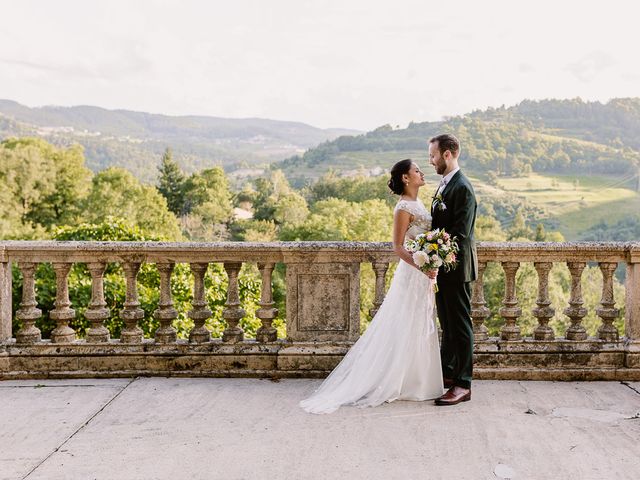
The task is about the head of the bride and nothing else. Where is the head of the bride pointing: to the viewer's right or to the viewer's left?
to the viewer's right

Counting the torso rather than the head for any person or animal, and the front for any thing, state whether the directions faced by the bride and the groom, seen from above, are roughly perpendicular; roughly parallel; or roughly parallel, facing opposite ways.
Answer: roughly parallel, facing opposite ways

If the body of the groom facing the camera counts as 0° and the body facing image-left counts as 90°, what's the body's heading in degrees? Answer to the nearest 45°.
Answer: approximately 90°

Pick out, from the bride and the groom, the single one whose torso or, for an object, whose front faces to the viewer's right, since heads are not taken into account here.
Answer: the bride

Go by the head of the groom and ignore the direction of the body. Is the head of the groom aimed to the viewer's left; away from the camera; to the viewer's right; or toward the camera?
to the viewer's left

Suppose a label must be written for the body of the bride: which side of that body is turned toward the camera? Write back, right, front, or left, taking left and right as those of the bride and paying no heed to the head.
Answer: right

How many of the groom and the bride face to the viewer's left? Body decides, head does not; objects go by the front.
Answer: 1
